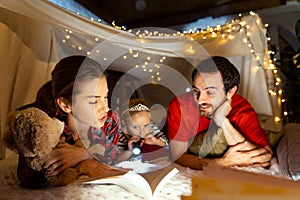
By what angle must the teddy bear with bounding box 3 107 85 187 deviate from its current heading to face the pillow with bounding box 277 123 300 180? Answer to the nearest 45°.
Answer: approximately 45° to its right

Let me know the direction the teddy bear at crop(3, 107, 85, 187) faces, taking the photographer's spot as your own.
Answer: facing away from the viewer and to the right of the viewer
